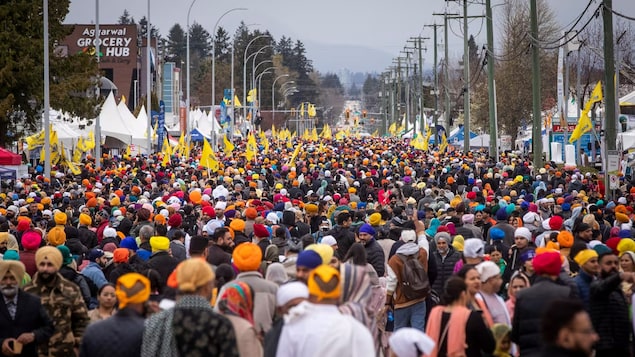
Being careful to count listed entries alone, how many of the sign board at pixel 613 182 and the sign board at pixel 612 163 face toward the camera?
2

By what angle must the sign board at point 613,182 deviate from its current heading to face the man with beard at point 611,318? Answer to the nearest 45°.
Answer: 0° — it already faces them

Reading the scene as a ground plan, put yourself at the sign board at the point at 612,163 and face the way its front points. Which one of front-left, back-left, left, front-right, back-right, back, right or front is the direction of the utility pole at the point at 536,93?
back

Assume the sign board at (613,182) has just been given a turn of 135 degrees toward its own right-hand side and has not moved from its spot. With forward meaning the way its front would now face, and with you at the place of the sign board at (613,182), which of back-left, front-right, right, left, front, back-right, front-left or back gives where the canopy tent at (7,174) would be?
front-left

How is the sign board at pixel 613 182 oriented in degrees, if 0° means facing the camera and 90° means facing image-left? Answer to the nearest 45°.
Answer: approximately 0°

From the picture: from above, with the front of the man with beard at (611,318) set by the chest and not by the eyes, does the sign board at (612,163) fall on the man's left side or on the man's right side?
on the man's left side

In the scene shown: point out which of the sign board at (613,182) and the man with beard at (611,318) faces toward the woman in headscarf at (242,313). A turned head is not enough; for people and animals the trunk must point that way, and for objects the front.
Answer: the sign board

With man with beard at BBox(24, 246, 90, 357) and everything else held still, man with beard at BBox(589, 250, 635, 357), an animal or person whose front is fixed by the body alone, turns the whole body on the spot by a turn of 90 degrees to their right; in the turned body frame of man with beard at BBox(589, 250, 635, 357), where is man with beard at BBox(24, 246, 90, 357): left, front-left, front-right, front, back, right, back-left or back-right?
front-right

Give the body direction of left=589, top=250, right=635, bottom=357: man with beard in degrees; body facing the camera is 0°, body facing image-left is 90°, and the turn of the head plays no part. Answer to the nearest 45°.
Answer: approximately 315°

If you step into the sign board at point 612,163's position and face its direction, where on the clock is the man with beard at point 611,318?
The man with beard is roughly at 12 o'clock from the sign board.
